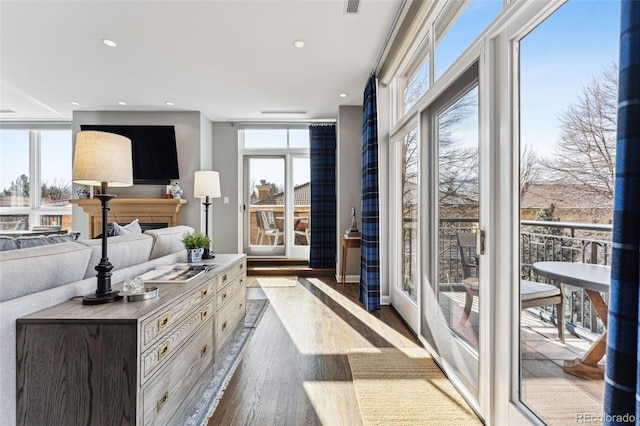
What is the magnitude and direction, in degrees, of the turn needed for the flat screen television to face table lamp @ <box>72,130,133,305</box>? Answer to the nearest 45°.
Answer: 0° — it already faces it
